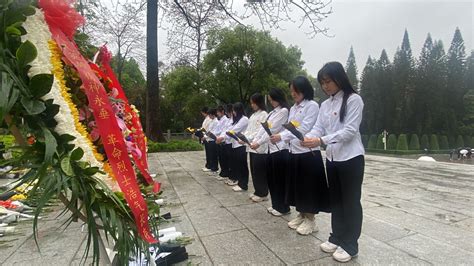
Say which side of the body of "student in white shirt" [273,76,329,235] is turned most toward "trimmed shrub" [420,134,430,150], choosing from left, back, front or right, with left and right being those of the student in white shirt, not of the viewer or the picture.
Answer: back

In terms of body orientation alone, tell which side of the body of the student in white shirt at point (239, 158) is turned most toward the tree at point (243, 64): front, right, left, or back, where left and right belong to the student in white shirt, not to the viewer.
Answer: right

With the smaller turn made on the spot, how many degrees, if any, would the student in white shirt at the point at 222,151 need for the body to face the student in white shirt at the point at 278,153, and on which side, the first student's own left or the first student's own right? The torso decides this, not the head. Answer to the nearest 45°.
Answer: approximately 90° to the first student's own left

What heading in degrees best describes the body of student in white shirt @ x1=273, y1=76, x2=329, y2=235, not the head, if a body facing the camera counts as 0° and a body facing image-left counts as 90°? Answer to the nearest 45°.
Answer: approximately 45°

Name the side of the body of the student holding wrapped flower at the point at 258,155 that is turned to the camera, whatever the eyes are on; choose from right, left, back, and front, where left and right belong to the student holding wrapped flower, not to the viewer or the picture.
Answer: left

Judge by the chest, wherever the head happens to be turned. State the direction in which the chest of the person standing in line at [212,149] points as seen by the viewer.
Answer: to the viewer's left

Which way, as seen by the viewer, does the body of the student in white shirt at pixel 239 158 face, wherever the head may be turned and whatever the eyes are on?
to the viewer's left

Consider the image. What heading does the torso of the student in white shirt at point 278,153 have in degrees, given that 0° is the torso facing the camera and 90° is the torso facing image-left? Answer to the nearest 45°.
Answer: approximately 45°

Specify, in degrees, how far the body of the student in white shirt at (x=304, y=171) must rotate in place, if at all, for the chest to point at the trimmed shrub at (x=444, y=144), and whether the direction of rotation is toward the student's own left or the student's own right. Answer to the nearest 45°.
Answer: approximately 180°

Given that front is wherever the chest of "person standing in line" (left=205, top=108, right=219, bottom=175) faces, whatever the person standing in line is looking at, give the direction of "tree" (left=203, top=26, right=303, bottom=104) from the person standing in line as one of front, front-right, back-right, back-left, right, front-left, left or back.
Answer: right

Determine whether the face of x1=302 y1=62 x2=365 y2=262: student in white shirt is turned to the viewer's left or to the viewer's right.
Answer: to the viewer's left

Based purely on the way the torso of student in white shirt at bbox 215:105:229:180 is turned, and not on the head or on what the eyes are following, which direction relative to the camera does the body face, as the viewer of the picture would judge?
to the viewer's left
